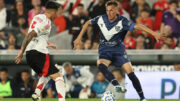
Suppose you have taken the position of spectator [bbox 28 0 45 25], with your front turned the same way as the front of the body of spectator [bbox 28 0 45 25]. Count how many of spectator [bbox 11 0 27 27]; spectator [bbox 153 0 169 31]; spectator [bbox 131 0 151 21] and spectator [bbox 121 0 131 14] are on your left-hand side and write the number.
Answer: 3

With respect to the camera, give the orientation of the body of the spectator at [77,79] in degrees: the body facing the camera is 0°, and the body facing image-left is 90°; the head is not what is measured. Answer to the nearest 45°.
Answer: approximately 45°

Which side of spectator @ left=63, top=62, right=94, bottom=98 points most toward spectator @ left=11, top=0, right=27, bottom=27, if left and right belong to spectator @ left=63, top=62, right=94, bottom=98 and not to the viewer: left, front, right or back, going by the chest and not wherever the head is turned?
right

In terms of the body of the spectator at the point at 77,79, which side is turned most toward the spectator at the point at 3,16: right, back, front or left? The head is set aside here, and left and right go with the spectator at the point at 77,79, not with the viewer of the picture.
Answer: right

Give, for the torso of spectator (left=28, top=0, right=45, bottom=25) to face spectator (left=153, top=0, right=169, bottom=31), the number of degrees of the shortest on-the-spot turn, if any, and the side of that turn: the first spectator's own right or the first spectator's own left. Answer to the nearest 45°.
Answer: approximately 90° to the first spectator's own left
